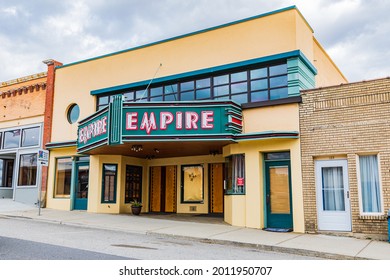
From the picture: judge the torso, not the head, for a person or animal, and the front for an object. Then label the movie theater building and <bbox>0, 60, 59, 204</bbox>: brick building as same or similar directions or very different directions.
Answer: same or similar directions

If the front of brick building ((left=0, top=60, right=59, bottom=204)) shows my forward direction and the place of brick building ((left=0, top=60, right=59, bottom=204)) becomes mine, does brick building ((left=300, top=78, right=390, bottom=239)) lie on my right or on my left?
on my left

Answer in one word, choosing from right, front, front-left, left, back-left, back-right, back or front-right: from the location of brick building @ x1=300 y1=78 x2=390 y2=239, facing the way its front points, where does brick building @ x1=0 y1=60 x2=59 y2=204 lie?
right

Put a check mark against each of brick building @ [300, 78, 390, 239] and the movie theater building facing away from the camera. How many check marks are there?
0

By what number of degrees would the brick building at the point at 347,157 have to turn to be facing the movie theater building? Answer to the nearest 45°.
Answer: approximately 90° to its right

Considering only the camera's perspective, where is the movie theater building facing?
facing the viewer and to the left of the viewer

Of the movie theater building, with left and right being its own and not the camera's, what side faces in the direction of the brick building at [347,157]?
left

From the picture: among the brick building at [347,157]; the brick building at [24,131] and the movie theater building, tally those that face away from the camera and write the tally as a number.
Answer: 0

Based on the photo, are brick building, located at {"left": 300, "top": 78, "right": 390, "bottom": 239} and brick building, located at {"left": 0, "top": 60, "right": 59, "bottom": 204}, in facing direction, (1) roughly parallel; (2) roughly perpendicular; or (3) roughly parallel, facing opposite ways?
roughly parallel

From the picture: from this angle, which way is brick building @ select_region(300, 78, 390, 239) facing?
toward the camera

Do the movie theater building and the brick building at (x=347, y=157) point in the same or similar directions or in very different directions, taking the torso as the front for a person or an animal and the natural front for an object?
same or similar directions
